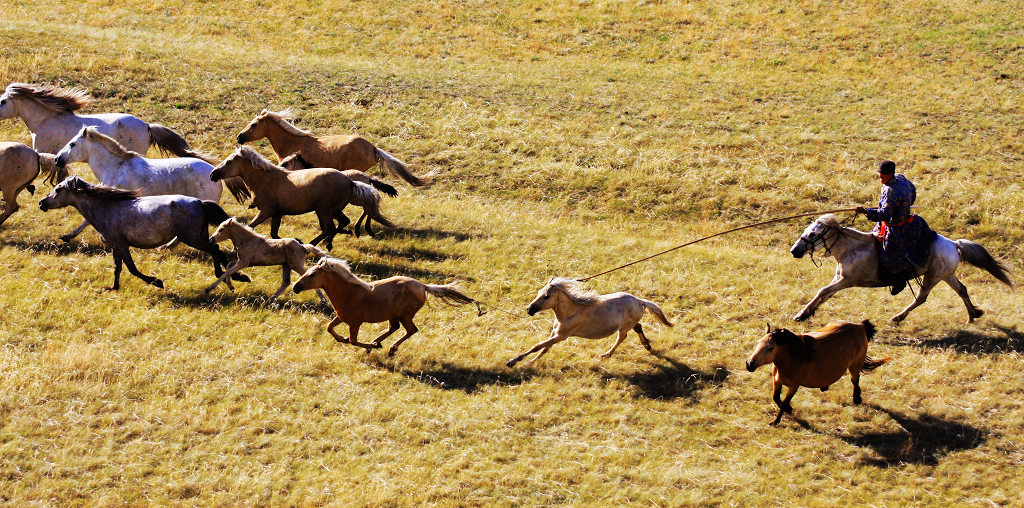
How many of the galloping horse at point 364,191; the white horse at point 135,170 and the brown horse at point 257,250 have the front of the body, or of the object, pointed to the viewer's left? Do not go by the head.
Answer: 3

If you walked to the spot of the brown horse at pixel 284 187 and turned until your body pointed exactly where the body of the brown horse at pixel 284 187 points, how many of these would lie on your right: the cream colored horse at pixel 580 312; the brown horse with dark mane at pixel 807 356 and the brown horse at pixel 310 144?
1

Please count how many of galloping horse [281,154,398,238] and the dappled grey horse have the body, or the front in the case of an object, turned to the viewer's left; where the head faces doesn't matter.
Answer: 2

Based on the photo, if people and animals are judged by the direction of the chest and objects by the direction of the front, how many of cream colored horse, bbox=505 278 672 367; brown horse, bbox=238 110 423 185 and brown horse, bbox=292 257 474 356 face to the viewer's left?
3

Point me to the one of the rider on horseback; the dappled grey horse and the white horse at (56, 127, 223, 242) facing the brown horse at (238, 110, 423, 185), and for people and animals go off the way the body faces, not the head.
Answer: the rider on horseback

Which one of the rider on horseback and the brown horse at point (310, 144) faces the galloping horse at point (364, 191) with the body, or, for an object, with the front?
the rider on horseback

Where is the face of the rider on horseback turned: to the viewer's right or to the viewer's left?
to the viewer's left

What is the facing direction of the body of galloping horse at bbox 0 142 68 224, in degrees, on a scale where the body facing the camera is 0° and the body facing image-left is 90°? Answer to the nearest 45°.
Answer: approximately 90°

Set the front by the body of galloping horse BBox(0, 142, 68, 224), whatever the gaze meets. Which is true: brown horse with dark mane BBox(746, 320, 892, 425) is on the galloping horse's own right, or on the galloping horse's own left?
on the galloping horse's own left

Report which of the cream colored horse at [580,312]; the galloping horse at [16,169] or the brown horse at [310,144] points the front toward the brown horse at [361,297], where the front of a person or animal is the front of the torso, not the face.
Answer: the cream colored horse

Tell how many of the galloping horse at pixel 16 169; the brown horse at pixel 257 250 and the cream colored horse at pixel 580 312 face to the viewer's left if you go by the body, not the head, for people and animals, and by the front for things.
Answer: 3

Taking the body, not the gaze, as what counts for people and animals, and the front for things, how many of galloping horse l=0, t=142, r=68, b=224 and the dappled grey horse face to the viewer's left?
2

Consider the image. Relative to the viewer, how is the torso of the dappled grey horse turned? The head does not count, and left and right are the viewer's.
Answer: facing to the left of the viewer

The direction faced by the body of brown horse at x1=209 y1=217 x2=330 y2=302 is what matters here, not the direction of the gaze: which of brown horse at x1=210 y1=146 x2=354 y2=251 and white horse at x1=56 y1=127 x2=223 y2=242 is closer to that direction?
the white horse

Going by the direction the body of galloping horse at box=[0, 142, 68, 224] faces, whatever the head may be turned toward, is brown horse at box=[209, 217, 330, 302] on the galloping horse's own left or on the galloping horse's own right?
on the galloping horse's own left
